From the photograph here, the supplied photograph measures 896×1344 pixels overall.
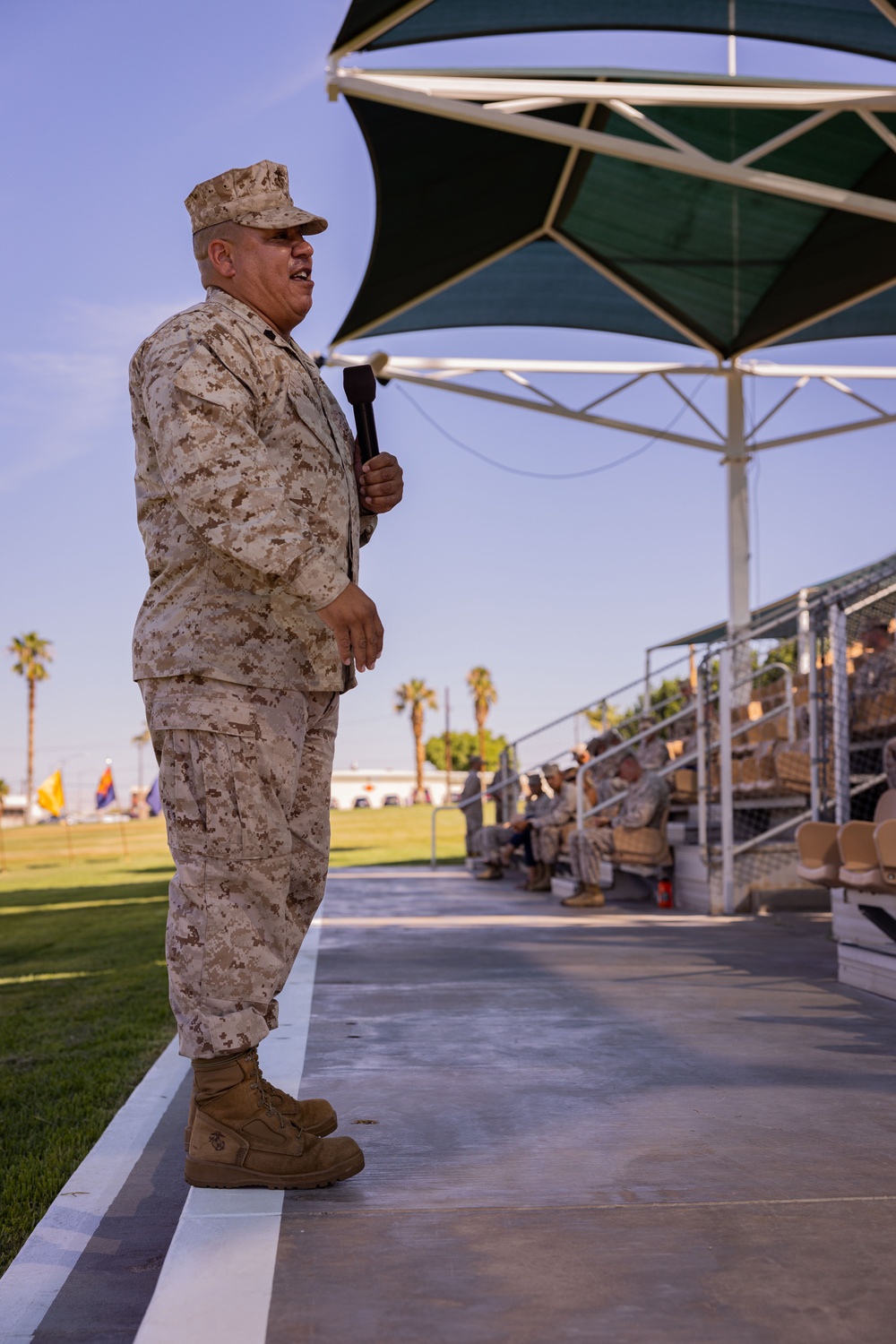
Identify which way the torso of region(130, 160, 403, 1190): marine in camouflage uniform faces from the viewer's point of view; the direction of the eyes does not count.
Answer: to the viewer's right

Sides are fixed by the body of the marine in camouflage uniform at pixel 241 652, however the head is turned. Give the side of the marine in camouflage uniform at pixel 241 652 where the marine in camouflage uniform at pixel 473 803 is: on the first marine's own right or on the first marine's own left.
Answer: on the first marine's own left

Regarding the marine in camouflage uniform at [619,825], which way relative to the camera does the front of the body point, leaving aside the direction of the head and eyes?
to the viewer's left

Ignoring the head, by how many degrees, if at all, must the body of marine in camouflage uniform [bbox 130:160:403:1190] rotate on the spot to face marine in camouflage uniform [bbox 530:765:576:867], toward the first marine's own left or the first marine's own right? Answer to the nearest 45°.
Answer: approximately 90° to the first marine's own left
